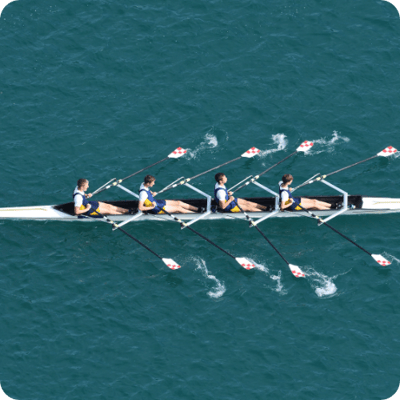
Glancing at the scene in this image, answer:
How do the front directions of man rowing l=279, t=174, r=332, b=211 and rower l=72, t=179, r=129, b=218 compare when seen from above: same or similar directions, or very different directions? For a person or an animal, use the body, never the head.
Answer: same or similar directions

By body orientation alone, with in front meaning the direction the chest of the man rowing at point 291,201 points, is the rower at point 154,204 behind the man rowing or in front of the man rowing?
behind

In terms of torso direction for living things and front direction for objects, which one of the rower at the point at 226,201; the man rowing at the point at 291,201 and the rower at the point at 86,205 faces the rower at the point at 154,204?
the rower at the point at 86,205

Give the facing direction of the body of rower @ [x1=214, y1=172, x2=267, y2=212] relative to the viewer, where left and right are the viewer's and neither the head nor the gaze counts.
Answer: facing to the right of the viewer

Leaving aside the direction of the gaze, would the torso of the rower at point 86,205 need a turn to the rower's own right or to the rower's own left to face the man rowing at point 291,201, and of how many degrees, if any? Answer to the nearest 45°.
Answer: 0° — they already face them

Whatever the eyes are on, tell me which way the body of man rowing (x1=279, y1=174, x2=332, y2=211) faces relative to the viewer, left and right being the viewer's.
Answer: facing to the right of the viewer

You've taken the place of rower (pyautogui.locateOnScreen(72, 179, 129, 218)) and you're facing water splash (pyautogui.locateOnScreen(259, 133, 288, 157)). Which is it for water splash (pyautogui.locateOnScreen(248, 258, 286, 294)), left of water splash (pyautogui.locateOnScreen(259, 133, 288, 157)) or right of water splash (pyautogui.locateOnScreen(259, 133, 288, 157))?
right

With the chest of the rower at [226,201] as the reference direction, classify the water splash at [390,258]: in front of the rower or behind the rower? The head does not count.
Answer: in front

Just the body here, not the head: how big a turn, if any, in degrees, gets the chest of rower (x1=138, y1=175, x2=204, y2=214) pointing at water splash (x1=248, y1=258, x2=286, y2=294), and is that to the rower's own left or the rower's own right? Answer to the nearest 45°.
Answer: approximately 45° to the rower's own right

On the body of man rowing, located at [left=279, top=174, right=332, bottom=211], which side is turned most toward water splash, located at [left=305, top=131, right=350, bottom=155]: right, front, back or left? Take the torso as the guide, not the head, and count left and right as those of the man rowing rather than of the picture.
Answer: left

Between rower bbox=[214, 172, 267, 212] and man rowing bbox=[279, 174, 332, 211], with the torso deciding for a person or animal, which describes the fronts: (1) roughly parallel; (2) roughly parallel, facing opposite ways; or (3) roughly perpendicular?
roughly parallel

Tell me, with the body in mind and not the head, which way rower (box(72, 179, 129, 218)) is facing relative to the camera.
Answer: to the viewer's right

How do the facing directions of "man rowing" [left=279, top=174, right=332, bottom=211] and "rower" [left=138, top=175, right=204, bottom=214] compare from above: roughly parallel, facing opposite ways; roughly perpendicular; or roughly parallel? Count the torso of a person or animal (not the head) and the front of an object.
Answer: roughly parallel

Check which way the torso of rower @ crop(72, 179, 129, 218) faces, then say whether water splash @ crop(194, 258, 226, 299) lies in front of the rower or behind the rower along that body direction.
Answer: in front

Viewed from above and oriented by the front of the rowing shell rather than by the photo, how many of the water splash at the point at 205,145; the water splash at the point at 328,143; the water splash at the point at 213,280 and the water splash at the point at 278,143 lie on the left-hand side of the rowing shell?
1

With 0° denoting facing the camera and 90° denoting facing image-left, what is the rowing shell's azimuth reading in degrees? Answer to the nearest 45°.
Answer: approximately 90°

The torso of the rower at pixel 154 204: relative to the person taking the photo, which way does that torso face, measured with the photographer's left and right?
facing to the right of the viewer
